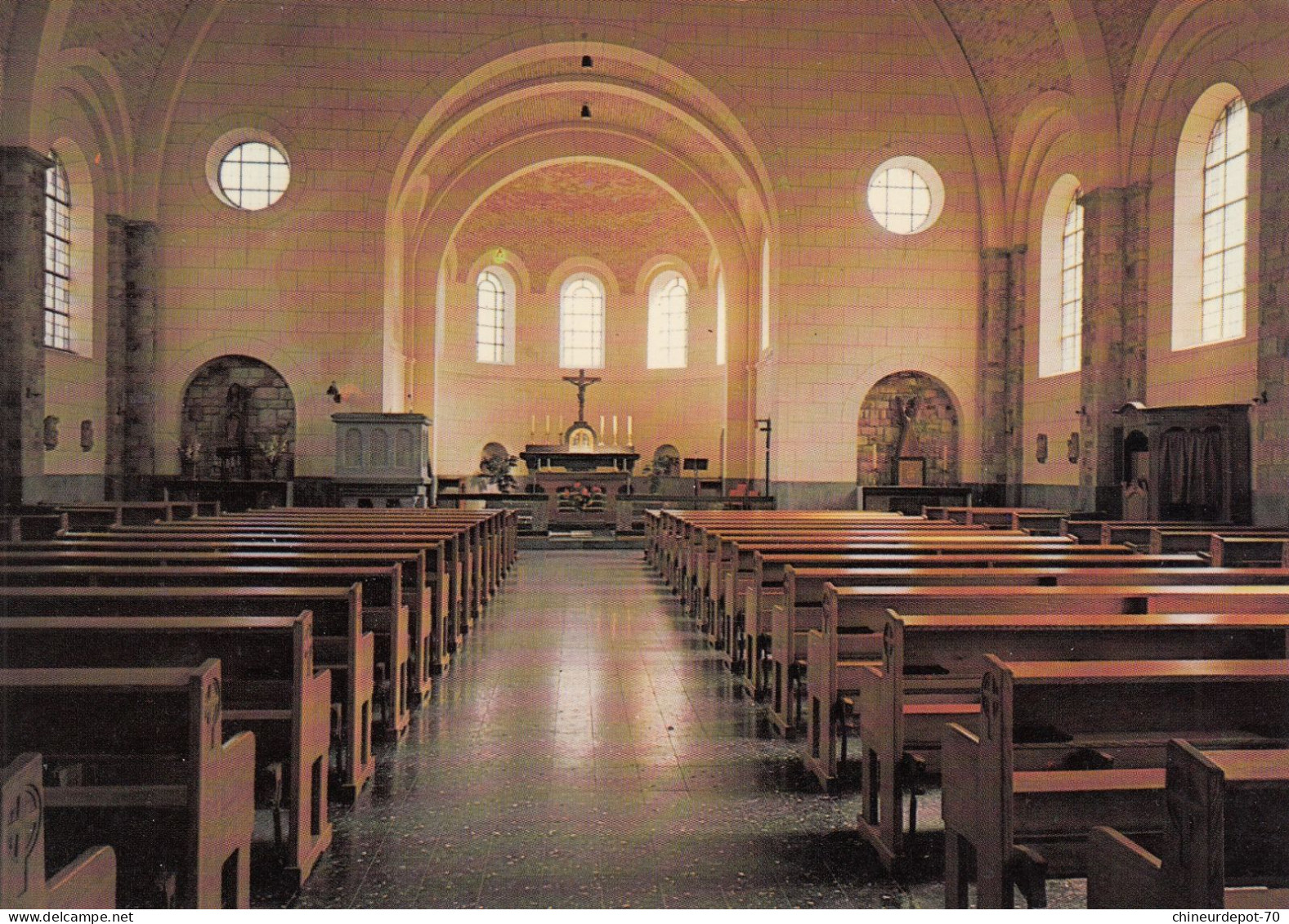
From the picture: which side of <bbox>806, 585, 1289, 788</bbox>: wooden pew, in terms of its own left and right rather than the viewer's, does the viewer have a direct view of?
back

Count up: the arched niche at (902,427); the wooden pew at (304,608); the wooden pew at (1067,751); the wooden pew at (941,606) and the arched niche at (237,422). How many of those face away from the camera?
3

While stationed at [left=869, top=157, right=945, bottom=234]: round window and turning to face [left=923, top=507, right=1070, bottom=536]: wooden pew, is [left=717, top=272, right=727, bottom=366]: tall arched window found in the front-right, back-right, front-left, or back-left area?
back-right

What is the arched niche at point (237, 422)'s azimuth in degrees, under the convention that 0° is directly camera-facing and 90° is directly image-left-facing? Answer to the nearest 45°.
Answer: approximately 0°

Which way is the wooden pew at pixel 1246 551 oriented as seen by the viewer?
away from the camera

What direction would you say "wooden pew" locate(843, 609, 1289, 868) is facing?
away from the camera

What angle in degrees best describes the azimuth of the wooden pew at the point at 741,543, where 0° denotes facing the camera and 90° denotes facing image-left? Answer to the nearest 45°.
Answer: approximately 180°

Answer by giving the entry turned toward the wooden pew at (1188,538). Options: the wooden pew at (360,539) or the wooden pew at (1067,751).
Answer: the wooden pew at (1067,751)

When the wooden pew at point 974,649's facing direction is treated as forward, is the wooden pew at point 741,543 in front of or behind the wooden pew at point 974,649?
in front

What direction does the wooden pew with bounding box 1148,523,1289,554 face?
away from the camera

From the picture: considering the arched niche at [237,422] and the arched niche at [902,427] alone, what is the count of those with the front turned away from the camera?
0

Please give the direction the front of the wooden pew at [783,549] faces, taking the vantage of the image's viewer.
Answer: facing away from the viewer

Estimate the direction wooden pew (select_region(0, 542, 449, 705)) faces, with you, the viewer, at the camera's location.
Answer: facing away from the viewer

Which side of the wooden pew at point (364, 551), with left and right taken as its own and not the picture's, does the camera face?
back

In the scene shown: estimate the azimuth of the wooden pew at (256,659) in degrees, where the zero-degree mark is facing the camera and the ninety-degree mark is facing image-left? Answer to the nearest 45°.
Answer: approximately 180°

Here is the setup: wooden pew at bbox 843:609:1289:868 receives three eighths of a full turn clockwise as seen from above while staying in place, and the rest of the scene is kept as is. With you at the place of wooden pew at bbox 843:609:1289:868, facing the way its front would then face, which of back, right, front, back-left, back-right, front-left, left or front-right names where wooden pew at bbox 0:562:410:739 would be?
back-right
